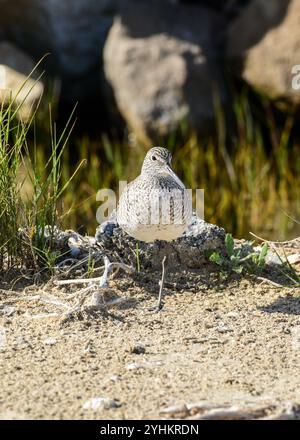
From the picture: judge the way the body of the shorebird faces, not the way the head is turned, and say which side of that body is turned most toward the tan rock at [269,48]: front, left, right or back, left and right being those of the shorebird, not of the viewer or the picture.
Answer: back

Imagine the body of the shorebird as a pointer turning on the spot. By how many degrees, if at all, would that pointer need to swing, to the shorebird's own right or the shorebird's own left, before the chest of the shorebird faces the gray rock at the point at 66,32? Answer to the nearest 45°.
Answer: approximately 180°

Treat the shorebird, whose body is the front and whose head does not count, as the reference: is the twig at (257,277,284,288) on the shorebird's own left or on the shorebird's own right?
on the shorebird's own left

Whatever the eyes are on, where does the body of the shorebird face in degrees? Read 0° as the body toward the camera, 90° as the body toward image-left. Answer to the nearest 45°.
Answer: approximately 0°

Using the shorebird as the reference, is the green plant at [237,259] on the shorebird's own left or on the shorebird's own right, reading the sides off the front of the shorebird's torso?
on the shorebird's own left

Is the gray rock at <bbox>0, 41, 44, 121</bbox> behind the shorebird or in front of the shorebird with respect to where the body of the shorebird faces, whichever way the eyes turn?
behind

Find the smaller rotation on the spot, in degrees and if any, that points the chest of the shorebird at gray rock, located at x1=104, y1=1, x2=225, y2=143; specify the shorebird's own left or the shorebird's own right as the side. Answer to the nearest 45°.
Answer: approximately 180°
